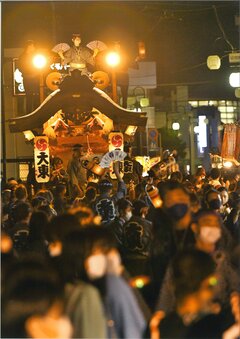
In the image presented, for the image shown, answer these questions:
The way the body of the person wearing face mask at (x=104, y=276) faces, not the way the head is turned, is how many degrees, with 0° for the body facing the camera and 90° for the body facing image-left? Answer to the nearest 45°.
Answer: approximately 315°

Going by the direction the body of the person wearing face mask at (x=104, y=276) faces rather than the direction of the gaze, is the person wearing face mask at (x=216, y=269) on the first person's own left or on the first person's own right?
on the first person's own left

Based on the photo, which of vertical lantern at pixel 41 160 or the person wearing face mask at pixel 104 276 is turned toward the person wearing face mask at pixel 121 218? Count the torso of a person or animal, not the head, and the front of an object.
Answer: the vertical lantern

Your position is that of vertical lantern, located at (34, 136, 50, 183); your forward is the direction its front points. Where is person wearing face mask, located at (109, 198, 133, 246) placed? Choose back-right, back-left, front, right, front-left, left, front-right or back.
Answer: front

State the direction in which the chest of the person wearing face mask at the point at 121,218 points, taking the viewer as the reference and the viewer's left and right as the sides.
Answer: facing the viewer and to the right of the viewer

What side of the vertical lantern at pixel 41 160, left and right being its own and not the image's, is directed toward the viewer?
front

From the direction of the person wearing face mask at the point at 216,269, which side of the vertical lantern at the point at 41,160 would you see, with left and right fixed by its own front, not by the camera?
front

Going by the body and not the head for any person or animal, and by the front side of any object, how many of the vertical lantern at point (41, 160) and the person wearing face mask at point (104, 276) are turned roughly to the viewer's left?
0

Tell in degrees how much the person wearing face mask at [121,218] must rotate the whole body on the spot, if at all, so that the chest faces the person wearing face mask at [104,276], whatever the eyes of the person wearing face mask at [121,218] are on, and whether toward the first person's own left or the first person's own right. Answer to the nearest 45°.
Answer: approximately 45° to the first person's own right

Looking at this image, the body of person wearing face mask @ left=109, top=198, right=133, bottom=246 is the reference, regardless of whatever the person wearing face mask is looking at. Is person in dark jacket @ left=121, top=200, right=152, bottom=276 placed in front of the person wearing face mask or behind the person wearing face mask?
in front

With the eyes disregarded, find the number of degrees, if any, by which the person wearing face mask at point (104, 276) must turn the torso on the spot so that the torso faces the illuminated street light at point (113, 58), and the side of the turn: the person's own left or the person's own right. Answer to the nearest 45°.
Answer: approximately 135° to the person's own left

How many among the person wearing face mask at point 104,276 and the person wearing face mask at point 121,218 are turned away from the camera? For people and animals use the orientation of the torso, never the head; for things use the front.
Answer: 0
